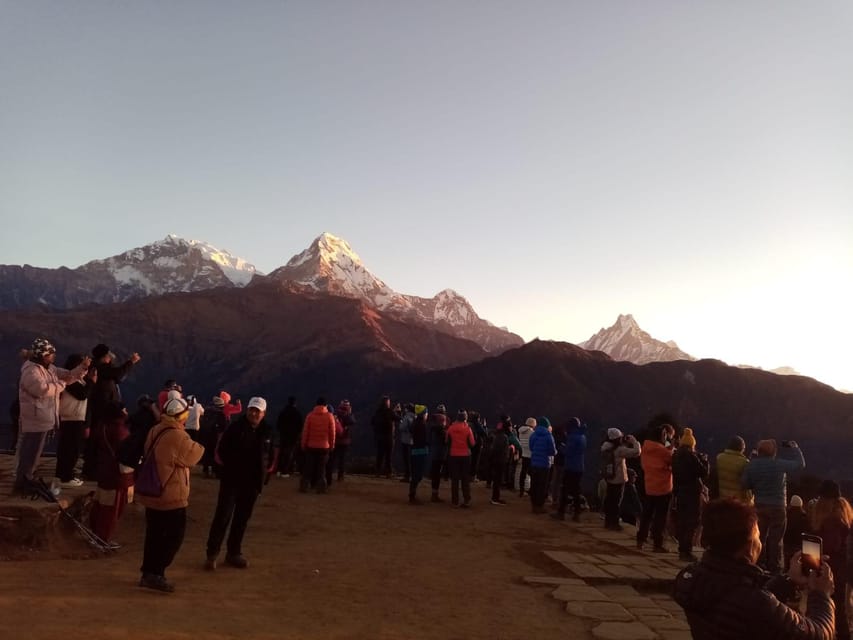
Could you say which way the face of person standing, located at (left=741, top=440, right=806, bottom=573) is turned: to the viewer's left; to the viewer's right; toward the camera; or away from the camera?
away from the camera

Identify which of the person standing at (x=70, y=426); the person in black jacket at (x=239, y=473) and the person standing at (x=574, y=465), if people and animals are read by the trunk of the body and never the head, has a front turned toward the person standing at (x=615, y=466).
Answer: the person standing at (x=70, y=426)

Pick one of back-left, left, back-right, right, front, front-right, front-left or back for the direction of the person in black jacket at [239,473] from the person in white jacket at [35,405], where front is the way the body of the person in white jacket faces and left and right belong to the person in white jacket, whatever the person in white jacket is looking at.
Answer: front-right

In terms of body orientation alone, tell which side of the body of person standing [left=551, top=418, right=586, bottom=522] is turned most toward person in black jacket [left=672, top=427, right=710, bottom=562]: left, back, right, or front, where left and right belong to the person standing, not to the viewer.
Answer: back

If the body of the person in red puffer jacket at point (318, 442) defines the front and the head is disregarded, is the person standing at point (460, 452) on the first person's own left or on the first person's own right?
on the first person's own right

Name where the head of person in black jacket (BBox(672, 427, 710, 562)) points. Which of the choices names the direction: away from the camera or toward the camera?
away from the camera

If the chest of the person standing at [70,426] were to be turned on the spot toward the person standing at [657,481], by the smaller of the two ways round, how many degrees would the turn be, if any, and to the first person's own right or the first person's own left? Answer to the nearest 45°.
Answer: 0° — they already face them

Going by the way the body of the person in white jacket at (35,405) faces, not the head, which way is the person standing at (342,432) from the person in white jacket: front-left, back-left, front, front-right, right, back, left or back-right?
front-left

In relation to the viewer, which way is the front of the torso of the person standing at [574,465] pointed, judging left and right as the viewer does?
facing away from the viewer and to the right of the viewer

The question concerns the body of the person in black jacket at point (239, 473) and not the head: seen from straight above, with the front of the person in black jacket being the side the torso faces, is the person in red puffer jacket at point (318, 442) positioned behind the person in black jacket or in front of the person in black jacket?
behind

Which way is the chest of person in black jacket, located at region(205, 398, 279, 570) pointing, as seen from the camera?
toward the camera
